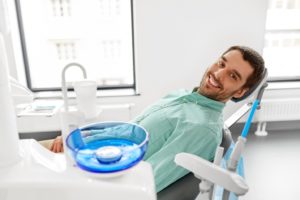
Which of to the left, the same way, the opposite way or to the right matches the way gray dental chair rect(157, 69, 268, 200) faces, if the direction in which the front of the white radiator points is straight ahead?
to the right

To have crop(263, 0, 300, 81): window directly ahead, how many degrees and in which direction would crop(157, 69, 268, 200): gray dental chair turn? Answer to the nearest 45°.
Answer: approximately 90° to its right

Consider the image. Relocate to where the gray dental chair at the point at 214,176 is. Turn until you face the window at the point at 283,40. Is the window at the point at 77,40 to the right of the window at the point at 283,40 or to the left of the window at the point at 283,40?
left

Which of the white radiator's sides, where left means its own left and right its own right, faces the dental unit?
front

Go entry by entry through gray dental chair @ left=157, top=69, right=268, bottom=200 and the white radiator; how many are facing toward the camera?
1

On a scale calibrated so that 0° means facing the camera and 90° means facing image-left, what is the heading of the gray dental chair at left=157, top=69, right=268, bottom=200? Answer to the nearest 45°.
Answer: approximately 90°

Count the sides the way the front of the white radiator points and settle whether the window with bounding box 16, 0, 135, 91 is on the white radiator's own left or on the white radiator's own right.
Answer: on the white radiator's own right

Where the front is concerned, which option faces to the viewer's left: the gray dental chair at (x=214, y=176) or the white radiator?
the gray dental chair

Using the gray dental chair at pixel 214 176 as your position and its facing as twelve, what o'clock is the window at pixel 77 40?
The window is roughly at 2 o'clock from the gray dental chair.

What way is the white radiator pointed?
toward the camera

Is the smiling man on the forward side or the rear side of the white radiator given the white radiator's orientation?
on the forward side
